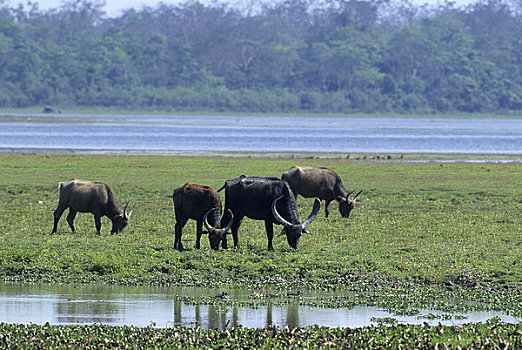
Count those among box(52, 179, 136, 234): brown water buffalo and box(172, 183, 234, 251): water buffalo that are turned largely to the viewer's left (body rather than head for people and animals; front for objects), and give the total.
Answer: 0

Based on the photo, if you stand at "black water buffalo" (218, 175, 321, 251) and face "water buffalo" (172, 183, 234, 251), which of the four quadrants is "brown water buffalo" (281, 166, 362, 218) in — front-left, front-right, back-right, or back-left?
back-right

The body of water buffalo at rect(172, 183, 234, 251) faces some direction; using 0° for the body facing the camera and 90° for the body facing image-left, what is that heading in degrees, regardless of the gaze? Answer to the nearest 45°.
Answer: approximately 315°

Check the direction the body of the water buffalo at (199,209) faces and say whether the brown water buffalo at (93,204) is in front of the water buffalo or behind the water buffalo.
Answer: behind

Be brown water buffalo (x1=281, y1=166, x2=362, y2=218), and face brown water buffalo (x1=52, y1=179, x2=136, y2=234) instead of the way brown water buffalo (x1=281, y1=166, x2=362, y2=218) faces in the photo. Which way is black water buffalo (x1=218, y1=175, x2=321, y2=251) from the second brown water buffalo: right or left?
left

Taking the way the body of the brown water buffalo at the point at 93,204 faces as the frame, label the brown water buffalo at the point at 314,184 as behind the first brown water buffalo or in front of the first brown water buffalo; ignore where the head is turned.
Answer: in front

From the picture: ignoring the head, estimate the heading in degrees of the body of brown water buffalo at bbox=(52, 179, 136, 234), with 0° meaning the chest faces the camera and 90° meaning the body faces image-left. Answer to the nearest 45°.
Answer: approximately 270°

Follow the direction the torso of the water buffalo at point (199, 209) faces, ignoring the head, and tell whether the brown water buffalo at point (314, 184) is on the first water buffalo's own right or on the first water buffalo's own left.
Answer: on the first water buffalo's own left

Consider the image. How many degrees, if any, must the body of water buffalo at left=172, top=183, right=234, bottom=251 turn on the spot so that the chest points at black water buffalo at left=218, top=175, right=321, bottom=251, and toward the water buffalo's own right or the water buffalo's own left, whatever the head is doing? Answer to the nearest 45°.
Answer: approximately 45° to the water buffalo's own left
